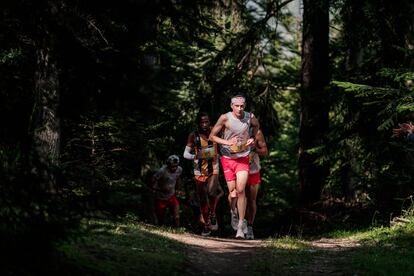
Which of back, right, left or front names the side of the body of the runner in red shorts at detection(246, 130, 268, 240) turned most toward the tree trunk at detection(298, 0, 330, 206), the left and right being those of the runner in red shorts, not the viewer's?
back

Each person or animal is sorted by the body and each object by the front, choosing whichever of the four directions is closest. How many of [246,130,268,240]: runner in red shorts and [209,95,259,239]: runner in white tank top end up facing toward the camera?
2

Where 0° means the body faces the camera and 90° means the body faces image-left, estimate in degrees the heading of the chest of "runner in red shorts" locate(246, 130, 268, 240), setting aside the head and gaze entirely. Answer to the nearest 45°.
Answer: approximately 0°

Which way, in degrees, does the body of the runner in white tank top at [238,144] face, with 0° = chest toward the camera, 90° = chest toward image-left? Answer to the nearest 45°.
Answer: approximately 0°
